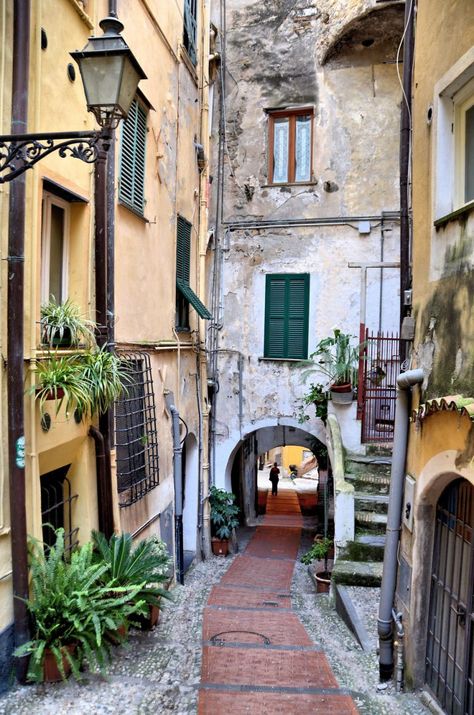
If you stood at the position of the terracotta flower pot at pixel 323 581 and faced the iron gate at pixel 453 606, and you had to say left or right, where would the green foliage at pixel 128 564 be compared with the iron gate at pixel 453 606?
right

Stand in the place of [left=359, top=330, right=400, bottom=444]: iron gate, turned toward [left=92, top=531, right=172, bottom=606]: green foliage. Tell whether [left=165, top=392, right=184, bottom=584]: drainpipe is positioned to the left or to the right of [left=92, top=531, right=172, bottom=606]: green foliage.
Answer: right

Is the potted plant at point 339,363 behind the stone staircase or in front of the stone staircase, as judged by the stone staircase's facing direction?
behind

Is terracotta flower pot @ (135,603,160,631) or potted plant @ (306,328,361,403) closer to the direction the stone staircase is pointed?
the terracotta flower pot
